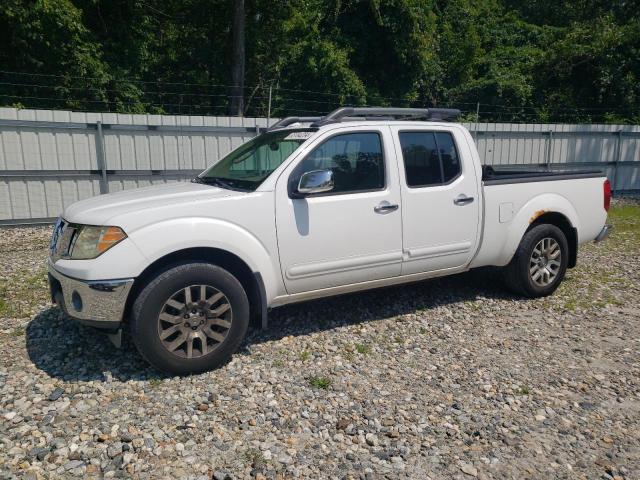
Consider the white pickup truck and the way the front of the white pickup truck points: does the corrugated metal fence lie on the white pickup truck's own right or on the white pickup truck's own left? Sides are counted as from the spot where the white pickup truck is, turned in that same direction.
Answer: on the white pickup truck's own right

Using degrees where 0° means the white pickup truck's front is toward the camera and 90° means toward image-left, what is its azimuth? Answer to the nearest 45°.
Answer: approximately 45°

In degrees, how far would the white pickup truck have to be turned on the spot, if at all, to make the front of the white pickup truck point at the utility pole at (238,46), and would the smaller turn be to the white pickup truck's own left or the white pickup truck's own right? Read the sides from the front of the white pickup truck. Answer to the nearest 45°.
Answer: approximately 135° to the white pickup truck's own right

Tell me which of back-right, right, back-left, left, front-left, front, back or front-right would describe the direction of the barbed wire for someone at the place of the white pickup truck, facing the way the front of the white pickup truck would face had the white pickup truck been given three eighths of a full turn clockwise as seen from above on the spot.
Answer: front
